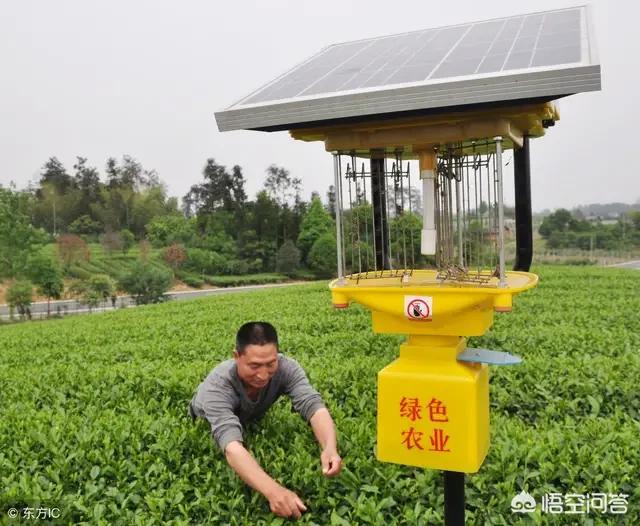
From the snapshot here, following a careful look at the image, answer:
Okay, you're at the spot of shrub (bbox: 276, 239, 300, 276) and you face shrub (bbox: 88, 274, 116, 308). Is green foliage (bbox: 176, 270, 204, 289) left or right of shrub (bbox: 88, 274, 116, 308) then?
right

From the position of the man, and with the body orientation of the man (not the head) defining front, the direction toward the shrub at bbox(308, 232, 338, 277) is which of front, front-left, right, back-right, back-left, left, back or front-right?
back-left

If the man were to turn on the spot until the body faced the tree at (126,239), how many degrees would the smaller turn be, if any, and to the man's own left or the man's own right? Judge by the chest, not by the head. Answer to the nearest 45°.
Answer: approximately 135° to the man's own left

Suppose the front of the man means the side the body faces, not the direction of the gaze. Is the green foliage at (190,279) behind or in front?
behind

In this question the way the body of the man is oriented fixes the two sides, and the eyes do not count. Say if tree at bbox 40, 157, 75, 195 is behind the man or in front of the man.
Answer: behind

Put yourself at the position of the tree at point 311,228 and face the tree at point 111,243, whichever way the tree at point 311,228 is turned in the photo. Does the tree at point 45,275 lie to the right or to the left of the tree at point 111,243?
left

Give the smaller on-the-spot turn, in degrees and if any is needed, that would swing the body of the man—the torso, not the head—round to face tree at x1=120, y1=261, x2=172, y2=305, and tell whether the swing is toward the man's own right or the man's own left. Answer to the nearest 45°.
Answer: approximately 135° to the man's own left

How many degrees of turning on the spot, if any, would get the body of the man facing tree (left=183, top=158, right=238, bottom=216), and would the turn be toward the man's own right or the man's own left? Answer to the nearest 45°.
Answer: approximately 135° to the man's own left

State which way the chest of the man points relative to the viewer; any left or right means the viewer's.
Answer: facing the viewer and to the right of the viewer

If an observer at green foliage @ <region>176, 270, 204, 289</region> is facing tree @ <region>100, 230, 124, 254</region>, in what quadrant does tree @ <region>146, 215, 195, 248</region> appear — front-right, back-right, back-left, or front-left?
front-right

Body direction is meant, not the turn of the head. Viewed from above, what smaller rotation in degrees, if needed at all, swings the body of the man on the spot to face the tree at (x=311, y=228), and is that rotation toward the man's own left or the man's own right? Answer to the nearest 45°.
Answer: approximately 135° to the man's own left
